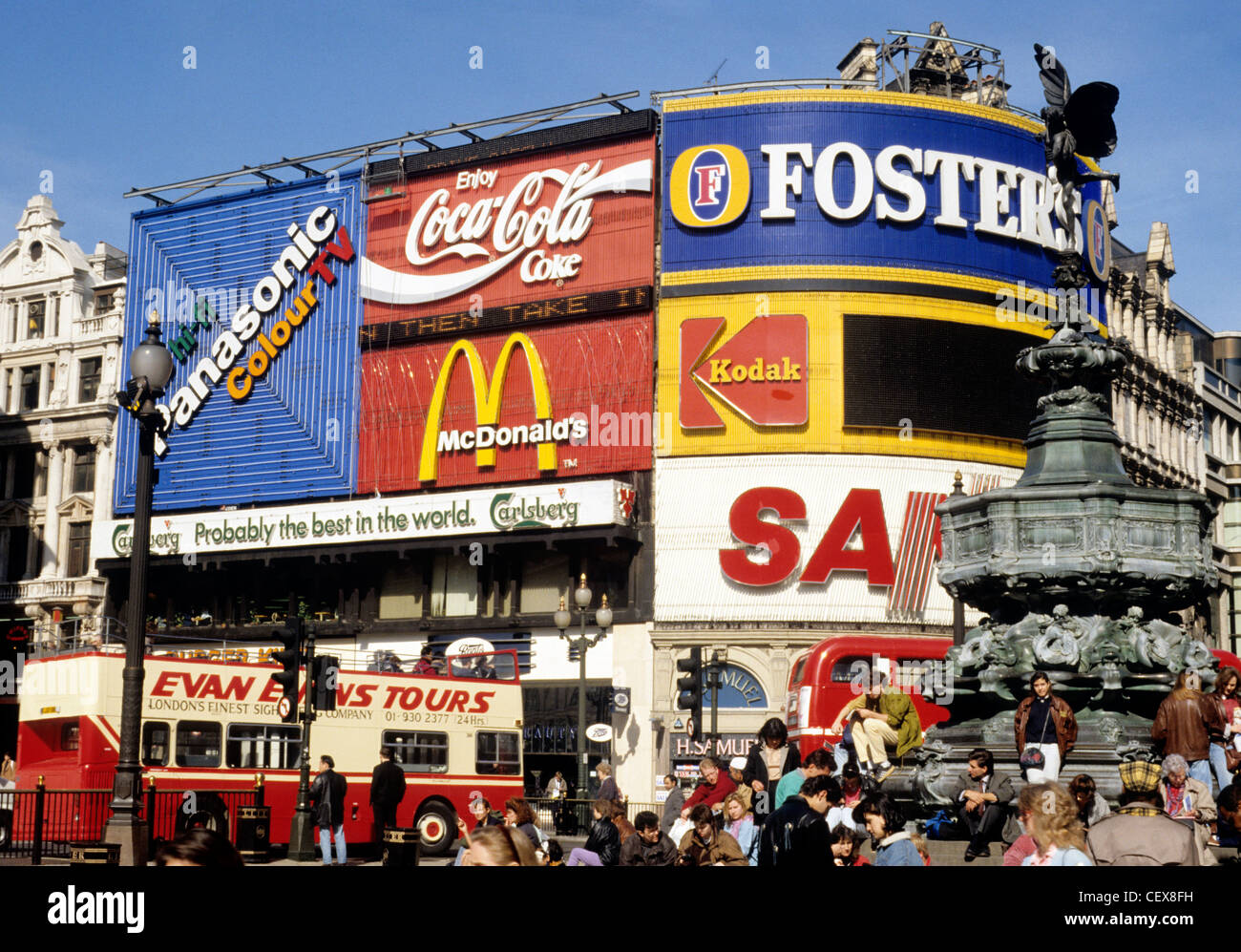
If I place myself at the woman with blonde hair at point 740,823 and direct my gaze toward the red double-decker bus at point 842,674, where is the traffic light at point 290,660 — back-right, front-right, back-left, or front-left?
front-left

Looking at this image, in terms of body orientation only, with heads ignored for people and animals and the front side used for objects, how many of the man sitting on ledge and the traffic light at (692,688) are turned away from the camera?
0

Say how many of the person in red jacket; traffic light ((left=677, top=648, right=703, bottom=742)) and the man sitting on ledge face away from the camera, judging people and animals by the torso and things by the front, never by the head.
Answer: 0

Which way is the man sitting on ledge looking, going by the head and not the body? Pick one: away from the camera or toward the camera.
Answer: toward the camera

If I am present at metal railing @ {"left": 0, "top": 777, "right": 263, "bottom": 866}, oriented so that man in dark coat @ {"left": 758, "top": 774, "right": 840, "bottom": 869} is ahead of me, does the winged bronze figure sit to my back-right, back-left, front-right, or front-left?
front-left

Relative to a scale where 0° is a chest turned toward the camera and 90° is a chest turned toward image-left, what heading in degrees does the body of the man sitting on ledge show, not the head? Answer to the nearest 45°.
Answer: approximately 45°

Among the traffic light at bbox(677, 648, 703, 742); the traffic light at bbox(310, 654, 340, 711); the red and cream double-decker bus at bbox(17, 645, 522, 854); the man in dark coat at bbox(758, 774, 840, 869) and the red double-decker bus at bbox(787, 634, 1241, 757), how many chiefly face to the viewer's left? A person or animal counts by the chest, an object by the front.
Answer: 1

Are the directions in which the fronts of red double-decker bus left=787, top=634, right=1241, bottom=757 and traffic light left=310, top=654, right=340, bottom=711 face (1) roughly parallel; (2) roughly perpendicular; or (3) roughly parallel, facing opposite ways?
roughly perpendicular

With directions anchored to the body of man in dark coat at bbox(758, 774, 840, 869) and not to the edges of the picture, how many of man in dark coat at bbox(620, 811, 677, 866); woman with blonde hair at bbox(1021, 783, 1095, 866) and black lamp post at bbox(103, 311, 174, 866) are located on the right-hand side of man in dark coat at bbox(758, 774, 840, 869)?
1

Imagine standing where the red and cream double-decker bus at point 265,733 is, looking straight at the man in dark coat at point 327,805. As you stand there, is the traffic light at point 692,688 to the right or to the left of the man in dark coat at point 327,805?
left
